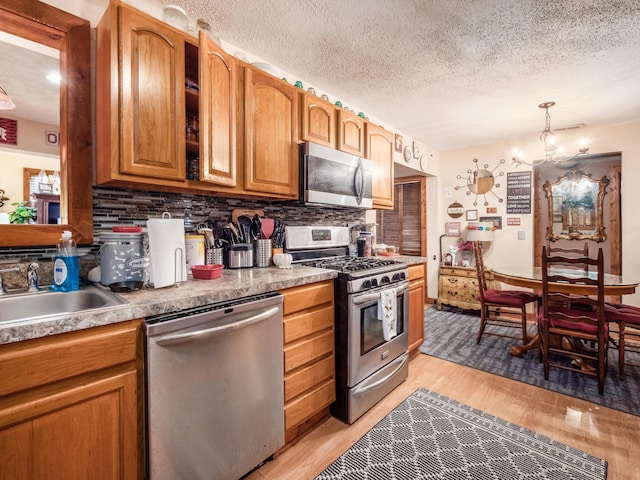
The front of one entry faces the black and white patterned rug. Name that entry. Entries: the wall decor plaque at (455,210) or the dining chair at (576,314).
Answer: the wall decor plaque

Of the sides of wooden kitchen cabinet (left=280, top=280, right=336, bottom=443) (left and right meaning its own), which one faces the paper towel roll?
right

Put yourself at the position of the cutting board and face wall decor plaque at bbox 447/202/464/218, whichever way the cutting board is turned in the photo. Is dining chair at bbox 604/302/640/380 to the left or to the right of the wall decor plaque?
right

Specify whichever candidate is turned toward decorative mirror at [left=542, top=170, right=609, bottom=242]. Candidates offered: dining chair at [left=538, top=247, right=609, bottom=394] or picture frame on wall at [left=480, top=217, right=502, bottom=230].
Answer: the dining chair

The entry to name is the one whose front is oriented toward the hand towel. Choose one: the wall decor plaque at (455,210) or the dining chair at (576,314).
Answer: the wall decor plaque

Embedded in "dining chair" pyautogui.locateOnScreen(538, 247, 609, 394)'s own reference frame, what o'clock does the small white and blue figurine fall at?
The small white and blue figurine is roughly at 7 o'clock from the dining chair.

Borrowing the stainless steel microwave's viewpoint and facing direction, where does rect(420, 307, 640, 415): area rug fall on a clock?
The area rug is roughly at 10 o'clock from the stainless steel microwave.
